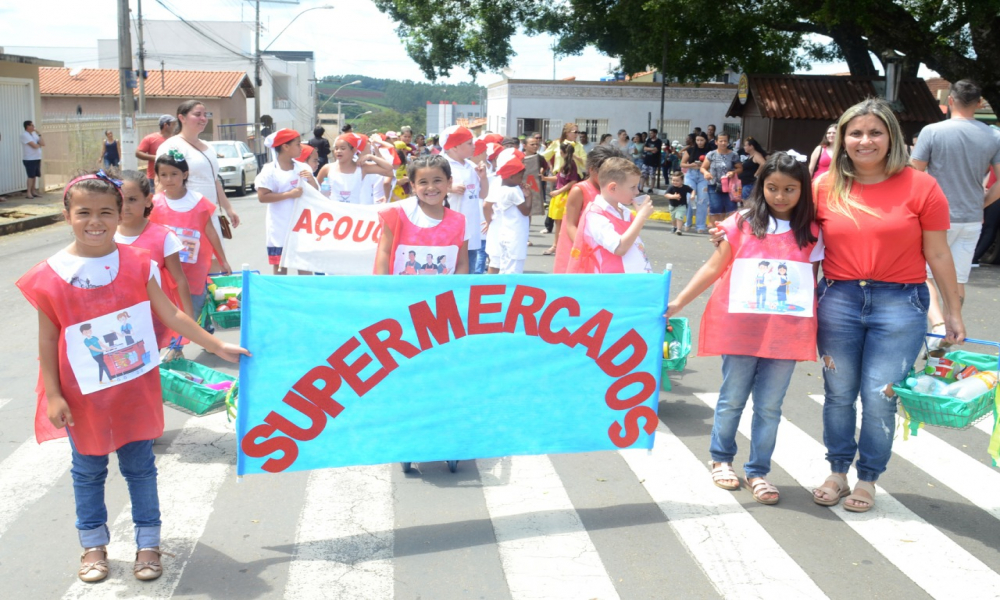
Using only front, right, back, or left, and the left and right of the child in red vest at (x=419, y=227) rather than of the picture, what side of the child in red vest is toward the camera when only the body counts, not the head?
front

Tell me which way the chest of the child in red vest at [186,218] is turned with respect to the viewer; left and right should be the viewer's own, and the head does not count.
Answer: facing the viewer

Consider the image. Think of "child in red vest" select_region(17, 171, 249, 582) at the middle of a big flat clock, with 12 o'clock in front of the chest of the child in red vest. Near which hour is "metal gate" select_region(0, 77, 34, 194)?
The metal gate is roughly at 6 o'clock from the child in red vest.

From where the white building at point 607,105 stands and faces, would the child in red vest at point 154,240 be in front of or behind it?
in front

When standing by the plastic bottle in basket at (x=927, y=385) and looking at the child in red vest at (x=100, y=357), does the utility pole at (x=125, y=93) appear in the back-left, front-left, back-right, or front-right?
front-right

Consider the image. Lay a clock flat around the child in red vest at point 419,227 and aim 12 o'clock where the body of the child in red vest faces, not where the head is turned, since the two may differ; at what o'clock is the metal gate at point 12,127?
The metal gate is roughly at 5 o'clock from the child in red vest.

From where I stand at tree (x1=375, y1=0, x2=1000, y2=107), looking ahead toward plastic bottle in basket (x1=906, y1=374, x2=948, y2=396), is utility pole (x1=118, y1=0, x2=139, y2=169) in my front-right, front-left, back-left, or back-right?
front-right

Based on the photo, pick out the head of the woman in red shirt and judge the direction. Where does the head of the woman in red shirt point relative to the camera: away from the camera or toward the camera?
toward the camera

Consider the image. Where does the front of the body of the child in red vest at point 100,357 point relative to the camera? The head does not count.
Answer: toward the camera

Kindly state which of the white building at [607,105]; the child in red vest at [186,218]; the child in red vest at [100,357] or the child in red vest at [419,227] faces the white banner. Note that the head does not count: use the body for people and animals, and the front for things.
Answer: the white building

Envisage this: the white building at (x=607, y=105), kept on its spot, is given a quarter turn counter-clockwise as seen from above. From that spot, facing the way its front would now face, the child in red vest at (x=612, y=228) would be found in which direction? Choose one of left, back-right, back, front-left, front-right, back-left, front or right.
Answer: right
